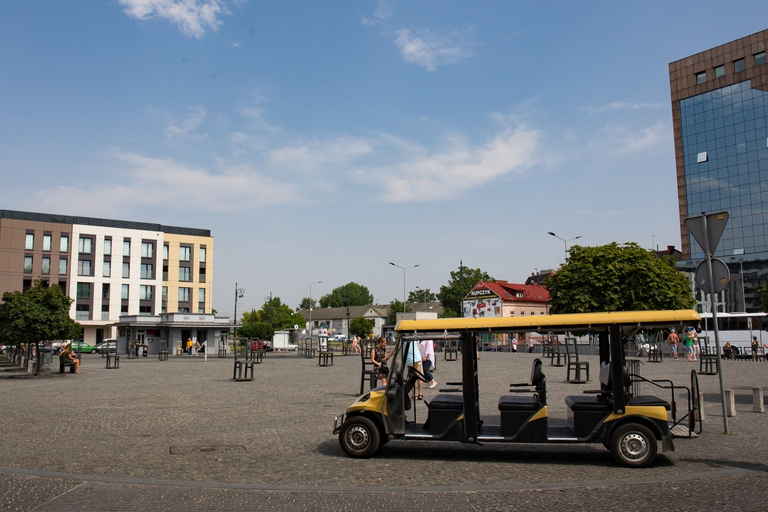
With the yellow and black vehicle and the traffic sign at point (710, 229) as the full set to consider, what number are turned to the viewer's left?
1

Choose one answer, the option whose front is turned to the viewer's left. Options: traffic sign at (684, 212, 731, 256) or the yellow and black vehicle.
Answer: the yellow and black vehicle

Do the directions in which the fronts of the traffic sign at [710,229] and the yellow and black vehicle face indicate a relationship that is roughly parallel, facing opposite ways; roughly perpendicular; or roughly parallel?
roughly perpendicular

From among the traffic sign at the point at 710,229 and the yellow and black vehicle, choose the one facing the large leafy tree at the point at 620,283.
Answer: the traffic sign

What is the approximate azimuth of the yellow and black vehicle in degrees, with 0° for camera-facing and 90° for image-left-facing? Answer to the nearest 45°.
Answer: approximately 90°

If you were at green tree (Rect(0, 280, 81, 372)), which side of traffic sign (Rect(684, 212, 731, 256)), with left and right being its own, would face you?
left

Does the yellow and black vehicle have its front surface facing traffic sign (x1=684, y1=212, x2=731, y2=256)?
no

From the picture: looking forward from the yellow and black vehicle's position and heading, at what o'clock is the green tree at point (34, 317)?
The green tree is roughly at 1 o'clock from the yellow and black vehicle.

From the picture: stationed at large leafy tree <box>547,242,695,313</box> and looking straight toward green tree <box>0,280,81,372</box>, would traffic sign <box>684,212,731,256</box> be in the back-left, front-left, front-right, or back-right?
front-left

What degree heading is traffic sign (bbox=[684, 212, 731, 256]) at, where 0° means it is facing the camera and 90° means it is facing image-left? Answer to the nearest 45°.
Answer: approximately 180°

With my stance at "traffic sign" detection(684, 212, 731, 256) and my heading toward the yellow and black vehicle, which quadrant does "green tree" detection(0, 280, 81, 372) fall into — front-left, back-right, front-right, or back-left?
front-right

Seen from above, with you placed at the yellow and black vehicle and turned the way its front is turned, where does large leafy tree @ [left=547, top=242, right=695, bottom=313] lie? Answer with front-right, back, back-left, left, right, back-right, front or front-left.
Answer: right

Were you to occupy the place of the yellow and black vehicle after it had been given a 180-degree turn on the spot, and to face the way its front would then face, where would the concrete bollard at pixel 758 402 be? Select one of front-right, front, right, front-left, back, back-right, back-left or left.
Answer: front-left
